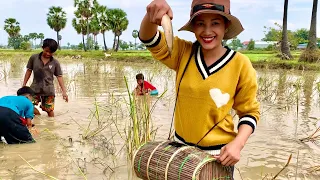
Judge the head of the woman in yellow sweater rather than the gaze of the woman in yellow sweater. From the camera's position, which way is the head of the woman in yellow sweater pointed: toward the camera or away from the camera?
toward the camera

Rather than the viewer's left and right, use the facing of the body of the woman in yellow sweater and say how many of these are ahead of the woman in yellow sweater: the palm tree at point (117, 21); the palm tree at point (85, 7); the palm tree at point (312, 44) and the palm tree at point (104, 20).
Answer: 0

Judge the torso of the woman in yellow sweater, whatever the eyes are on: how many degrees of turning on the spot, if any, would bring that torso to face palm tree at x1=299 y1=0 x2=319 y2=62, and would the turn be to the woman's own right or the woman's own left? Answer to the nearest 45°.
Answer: approximately 180°

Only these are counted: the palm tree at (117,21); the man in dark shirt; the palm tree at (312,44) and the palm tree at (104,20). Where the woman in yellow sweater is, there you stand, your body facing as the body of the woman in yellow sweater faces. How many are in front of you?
0

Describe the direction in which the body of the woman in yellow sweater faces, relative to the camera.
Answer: toward the camera

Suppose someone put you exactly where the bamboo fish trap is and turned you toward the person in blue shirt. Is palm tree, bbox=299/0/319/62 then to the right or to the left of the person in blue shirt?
right

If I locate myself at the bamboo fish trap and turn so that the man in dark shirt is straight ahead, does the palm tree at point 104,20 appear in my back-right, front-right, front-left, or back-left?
front-right

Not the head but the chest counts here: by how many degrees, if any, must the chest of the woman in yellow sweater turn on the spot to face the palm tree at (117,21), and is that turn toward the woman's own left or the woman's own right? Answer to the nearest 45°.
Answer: approximately 180°

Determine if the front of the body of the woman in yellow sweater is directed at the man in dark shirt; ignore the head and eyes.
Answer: no

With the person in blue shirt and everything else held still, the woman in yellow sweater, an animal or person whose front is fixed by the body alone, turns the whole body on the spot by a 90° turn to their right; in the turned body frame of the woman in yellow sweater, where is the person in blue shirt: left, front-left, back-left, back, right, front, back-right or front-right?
front-right

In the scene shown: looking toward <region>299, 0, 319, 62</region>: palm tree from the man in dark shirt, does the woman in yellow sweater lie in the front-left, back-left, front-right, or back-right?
back-right

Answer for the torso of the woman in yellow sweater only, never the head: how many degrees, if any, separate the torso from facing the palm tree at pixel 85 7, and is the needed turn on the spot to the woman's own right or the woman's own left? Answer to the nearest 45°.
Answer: approximately 180°

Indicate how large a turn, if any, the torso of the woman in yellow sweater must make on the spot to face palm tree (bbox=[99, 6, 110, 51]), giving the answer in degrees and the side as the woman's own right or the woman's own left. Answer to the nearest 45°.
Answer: approximately 180°
